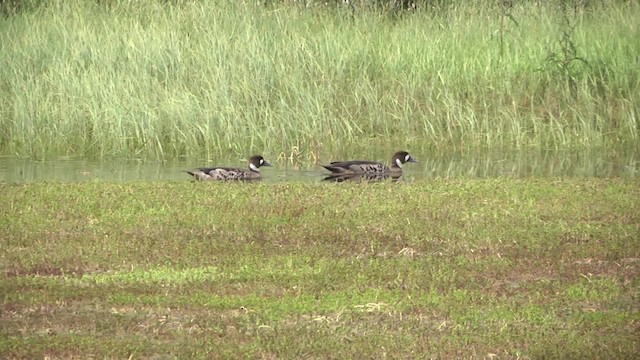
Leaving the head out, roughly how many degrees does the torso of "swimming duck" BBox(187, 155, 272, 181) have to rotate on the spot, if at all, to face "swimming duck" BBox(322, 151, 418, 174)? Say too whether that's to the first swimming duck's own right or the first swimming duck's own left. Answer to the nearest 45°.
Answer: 0° — it already faces it

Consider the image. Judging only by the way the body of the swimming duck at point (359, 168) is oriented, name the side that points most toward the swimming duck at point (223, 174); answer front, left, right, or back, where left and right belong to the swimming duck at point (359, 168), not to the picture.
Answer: back

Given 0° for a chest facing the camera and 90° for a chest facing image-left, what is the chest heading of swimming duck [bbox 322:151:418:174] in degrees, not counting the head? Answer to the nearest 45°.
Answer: approximately 270°

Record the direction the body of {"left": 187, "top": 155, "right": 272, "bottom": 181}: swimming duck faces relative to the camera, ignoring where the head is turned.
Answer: to the viewer's right

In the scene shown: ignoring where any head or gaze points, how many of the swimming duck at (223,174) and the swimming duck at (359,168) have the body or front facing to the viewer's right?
2
